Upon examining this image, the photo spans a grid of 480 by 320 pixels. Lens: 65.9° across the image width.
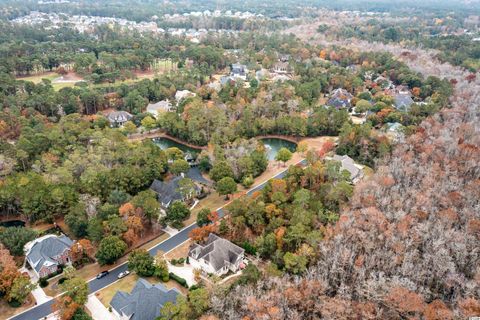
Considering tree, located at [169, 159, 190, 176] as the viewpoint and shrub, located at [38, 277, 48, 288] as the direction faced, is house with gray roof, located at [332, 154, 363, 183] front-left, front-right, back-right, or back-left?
back-left

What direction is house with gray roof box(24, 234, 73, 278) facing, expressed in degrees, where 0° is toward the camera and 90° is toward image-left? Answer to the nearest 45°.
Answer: approximately 315°

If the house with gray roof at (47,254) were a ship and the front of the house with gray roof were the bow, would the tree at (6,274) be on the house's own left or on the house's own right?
on the house's own right

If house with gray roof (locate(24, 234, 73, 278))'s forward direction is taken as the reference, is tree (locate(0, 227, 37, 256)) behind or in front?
behind

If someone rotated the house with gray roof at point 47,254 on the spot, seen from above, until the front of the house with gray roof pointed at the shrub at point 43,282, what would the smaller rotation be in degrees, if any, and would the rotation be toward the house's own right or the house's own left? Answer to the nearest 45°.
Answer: approximately 45° to the house's own right

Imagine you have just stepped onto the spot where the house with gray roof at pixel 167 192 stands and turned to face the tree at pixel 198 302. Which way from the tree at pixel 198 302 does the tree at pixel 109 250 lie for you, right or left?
right

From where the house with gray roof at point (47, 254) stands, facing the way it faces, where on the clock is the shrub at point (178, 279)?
The shrub is roughly at 12 o'clock from the house with gray roof.
